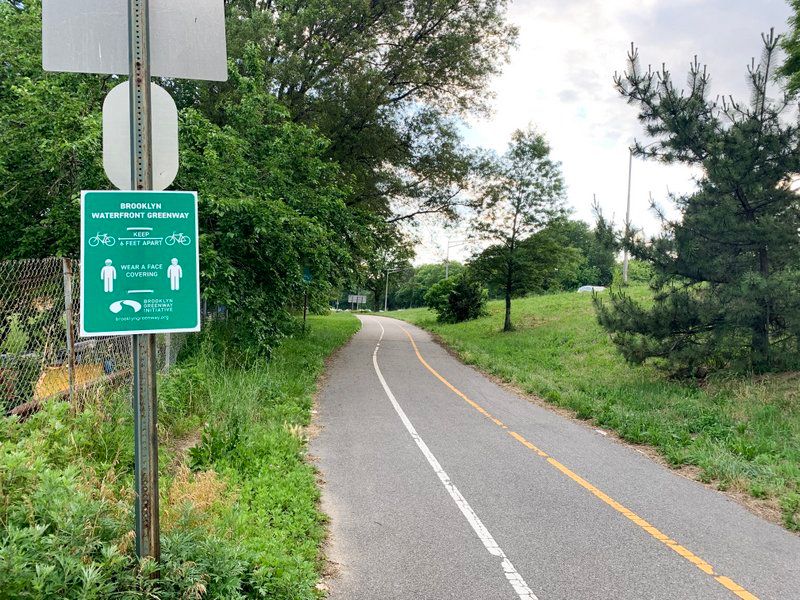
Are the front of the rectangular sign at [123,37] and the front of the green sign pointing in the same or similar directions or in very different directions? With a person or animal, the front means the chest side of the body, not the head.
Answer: very different directions

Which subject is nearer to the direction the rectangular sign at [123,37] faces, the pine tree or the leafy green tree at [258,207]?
the leafy green tree

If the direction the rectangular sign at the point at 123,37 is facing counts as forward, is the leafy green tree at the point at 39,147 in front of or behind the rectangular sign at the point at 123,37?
in front

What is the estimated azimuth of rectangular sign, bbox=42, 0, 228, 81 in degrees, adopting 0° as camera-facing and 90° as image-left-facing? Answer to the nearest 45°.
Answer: approximately 180°

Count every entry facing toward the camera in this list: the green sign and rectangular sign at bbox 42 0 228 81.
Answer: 1

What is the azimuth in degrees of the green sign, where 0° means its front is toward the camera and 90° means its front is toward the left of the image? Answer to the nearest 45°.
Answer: approximately 0°
